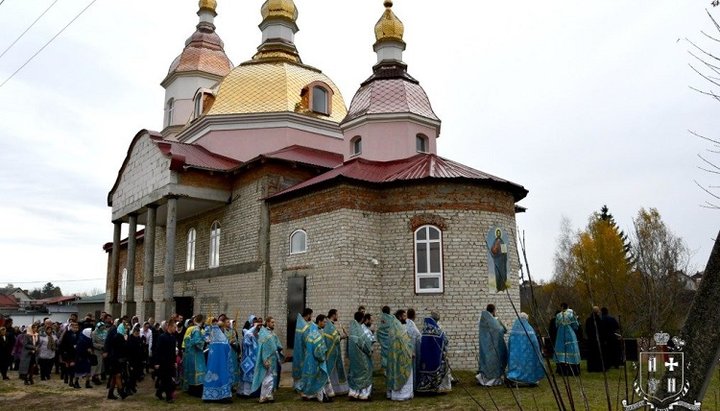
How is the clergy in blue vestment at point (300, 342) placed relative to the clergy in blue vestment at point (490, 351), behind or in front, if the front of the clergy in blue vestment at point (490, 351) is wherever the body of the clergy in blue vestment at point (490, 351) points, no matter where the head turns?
behind

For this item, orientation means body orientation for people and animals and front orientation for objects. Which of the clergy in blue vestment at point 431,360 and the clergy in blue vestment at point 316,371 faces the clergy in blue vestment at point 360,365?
the clergy in blue vestment at point 316,371

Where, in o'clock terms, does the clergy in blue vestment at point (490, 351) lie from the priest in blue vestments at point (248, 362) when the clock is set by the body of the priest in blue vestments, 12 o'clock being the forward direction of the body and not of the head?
The clergy in blue vestment is roughly at 12 o'clock from the priest in blue vestments.

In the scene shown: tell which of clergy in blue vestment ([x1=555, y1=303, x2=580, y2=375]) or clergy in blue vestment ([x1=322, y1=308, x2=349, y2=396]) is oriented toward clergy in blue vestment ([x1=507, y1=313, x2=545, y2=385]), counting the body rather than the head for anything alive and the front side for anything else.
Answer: clergy in blue vestment ([x1=322, y1=308, x2=349, y2=396])

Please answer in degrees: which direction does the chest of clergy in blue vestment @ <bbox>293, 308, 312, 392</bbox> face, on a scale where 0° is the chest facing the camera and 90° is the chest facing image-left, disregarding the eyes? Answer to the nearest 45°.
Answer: approximately 270°

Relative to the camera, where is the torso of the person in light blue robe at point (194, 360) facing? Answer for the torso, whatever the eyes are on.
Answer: to the viewer's right

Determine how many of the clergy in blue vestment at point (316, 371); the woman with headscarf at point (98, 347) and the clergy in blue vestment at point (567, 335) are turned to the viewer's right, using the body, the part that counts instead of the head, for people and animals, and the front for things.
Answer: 2

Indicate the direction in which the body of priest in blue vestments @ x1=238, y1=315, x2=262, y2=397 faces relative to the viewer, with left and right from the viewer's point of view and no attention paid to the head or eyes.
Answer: facing to the right of the viewer
